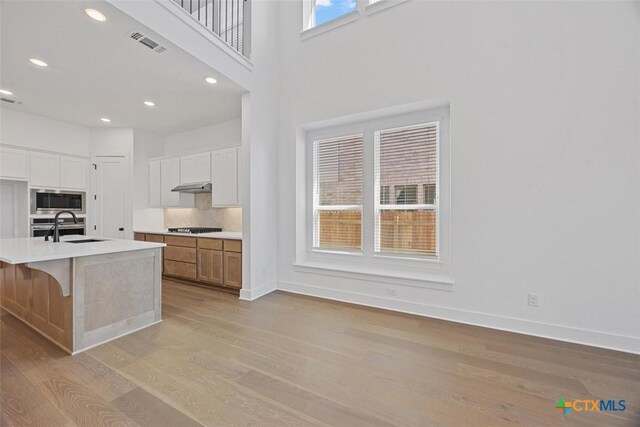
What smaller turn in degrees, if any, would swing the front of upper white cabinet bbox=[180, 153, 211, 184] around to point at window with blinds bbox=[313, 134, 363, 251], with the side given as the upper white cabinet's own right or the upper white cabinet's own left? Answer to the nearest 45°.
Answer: approximately 90° to the upper white cabinet's own left

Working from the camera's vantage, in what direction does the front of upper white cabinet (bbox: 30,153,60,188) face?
facing the viewer

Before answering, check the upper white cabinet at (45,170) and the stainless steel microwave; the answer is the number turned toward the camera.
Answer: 2

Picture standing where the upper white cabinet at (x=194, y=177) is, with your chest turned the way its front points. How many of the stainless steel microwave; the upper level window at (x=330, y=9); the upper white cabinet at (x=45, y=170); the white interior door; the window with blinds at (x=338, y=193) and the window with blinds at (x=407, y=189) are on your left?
3

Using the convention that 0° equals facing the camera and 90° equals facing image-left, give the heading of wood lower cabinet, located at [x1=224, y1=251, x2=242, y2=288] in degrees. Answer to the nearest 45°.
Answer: approximately 45°

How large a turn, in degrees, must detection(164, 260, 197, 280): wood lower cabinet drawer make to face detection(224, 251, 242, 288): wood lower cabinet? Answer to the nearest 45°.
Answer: approximately 90° to its left

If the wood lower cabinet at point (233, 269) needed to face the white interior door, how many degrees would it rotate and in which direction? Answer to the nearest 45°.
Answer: approximately 90° to its right

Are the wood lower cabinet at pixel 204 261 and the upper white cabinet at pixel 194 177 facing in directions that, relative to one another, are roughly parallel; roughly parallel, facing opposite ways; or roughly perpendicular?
roughly parallel

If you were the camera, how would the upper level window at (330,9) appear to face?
facing the viewer and to the left of the viewer

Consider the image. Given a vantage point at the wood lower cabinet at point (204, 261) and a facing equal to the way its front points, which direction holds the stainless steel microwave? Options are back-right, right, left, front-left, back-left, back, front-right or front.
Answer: right

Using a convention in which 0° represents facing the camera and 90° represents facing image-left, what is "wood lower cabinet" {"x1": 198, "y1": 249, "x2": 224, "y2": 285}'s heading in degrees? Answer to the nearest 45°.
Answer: approximately 45°

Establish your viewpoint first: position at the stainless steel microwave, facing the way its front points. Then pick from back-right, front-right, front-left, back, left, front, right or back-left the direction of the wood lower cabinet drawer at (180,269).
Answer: front-left

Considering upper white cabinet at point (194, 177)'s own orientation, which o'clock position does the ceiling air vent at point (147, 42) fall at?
The ceiling air vent is roughly at 11 o'clock from the upper white cabinet.

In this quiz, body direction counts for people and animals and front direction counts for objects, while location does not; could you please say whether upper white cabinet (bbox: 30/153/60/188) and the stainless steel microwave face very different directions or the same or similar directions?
same or similar directions
